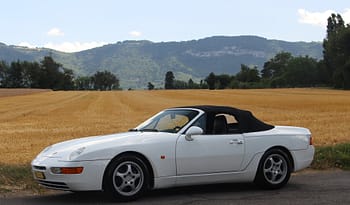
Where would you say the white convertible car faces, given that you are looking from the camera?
facing the viewer and to the left of the viewer
